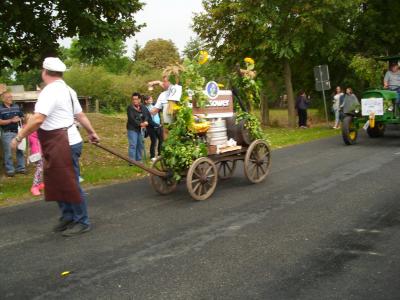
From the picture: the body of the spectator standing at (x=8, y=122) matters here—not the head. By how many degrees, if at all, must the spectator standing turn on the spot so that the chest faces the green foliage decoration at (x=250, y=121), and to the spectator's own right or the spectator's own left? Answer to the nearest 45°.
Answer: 0° — they already face it

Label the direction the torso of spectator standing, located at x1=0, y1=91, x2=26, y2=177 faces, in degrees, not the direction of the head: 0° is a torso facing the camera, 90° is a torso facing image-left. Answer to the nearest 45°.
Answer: approximately 315°

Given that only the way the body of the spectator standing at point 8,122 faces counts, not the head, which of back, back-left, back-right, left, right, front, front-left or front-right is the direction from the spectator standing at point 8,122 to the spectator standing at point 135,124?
front-left

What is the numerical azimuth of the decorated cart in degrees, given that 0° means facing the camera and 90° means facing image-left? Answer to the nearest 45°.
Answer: approximately 45°

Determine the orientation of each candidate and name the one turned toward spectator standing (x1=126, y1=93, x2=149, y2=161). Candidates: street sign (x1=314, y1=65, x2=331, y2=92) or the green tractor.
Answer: the green tractor

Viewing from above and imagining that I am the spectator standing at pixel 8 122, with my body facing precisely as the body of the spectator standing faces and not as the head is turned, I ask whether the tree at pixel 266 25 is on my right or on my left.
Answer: on my left

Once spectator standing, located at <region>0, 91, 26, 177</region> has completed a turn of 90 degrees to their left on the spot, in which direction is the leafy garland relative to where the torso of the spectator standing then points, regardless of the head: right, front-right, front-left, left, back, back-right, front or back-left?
right
